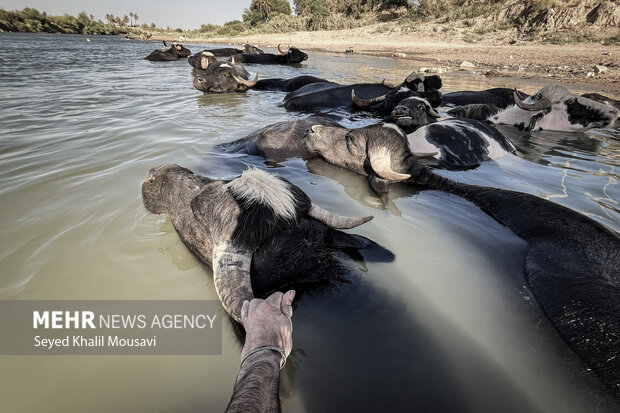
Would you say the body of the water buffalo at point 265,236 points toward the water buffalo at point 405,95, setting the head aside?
no

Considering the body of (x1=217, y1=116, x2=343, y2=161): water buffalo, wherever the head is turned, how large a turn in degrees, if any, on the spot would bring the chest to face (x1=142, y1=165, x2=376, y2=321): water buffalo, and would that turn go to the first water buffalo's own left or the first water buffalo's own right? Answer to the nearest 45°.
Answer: approximately 90° to the first water buffalo's own right

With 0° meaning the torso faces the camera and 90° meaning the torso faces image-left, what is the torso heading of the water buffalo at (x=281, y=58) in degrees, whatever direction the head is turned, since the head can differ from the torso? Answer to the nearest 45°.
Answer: approximately 270°

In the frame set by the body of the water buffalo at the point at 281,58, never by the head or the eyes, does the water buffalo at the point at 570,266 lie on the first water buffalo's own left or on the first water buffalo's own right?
on the first water buffalo's own right

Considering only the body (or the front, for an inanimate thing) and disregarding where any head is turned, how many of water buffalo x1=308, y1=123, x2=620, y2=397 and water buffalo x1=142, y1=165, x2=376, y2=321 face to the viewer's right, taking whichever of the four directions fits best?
0

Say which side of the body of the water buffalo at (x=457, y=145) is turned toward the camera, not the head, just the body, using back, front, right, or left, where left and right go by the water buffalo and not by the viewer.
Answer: left

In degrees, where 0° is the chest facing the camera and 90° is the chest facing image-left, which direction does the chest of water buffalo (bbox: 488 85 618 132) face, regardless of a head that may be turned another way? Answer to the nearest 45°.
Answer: approximately 90°

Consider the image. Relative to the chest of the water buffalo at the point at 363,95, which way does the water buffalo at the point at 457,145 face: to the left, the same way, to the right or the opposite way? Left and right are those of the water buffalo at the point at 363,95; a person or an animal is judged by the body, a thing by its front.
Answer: the opposite way

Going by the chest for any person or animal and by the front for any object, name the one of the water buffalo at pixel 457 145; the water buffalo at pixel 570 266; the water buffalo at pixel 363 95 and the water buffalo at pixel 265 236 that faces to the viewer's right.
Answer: the water buffalo at pixel 363 95

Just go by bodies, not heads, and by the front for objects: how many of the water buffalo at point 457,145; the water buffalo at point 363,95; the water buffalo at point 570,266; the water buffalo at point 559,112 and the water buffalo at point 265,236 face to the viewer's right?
1

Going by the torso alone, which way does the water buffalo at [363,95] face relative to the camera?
to the viewer's right
